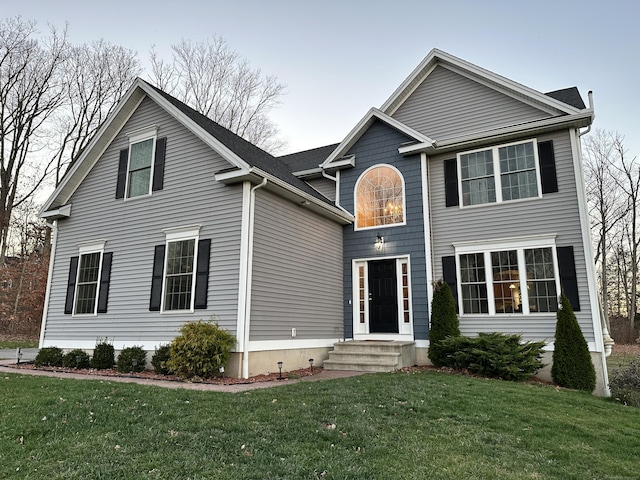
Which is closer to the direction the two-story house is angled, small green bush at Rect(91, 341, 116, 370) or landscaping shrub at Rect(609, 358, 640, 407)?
the small green bush

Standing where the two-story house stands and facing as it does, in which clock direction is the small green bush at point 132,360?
The small green bush is roughly at 1 o'clock from the two-story house.

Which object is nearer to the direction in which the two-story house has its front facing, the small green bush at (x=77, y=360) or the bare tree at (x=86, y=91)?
the small green bush

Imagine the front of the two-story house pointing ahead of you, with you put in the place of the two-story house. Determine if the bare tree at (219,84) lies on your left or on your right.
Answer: on your right

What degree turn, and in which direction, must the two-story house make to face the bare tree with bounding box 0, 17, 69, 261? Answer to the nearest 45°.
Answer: approximately 90° to its right

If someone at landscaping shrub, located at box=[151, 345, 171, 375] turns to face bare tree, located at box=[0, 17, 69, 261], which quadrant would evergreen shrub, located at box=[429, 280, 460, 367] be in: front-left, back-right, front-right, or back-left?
back-right

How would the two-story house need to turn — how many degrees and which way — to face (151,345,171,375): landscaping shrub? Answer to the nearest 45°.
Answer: approximately 45° to its right

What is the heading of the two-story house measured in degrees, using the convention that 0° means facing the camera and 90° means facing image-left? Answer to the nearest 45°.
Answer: approximately 45°
